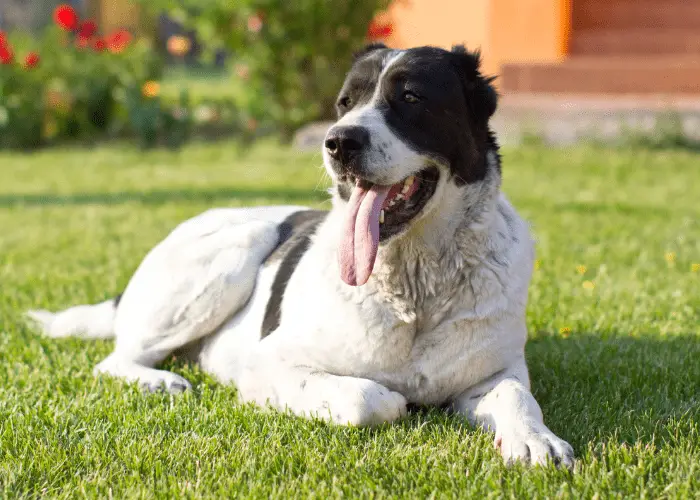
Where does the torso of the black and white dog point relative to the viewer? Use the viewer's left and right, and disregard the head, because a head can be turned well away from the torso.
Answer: facing the viewer and to the right of the viewer

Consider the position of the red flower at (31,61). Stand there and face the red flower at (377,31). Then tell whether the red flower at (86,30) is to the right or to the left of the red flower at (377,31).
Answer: left

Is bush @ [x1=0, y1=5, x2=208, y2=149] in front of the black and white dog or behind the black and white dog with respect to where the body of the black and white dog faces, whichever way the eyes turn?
behind

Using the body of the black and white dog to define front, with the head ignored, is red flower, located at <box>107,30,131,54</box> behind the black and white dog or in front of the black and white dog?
behind

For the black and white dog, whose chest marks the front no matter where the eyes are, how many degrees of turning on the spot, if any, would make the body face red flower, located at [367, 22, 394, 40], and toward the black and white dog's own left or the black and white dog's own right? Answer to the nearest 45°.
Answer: approximately 135° to the black and white dog's own left

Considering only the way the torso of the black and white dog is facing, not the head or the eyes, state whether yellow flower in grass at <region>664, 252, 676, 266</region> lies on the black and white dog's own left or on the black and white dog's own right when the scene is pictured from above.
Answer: on the black and white dog's own left

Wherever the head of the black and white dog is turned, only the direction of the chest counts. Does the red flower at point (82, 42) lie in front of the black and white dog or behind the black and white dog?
behind

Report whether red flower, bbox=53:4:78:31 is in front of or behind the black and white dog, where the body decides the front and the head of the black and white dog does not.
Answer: behind

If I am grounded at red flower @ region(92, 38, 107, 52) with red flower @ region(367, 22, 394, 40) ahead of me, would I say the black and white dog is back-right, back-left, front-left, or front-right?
front-right

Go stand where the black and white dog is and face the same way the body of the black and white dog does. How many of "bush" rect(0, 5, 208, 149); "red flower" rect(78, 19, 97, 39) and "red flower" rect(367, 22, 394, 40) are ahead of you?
0

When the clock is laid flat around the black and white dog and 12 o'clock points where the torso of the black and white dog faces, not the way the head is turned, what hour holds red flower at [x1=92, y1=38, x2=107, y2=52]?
The red flower is roughly at 7 o'clock from the black and white dog.

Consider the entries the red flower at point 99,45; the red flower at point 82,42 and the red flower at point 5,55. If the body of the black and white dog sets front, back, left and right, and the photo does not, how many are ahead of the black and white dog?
0

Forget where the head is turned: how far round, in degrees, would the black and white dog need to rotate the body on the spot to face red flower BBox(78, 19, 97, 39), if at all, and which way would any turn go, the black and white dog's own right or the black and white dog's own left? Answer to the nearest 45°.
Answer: approximately 135° to the black and white dog's own left

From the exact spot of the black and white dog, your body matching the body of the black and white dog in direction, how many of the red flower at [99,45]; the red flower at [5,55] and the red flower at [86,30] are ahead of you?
0

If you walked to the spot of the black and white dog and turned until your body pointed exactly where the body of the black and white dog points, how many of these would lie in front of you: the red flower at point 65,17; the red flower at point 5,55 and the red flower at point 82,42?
0
